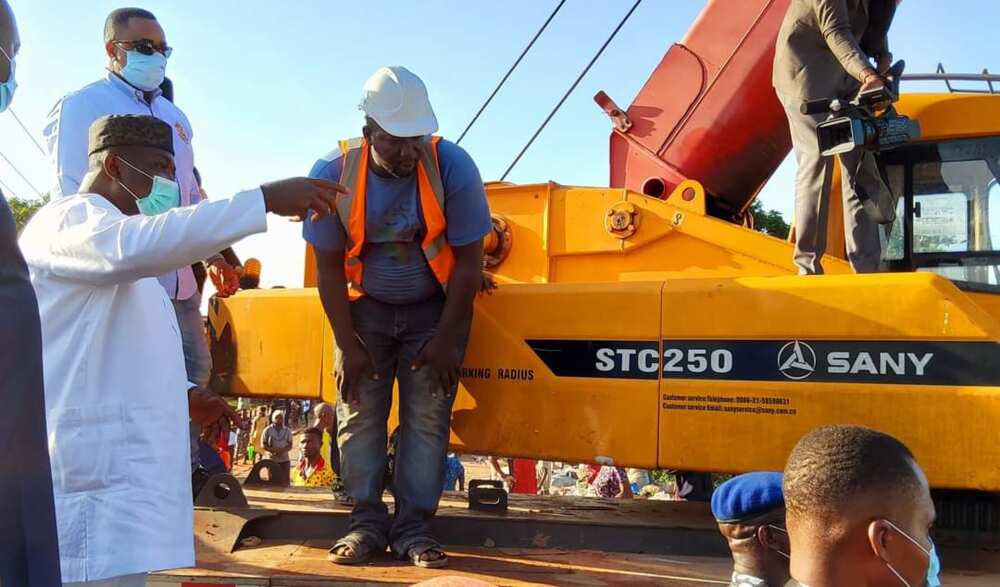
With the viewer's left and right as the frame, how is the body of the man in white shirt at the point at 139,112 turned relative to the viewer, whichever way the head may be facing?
facing the viewer and to the right of the viewer

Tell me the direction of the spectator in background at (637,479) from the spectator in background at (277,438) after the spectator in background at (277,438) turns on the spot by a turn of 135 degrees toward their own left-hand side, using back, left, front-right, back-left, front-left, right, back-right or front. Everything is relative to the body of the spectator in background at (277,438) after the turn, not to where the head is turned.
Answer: front-right

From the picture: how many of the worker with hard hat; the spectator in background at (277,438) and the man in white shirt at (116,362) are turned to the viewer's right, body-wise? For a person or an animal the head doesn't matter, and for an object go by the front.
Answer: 1

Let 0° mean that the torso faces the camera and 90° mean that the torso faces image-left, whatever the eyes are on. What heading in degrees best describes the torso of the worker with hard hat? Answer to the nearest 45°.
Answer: approximately 0°

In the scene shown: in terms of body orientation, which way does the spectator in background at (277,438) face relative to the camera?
toward the camera

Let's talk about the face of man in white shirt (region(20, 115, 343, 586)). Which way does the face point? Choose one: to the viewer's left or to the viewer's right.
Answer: to the viewer's right

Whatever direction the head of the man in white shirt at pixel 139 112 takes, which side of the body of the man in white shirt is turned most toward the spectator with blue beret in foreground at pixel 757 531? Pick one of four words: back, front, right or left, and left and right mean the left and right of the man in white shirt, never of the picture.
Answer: front

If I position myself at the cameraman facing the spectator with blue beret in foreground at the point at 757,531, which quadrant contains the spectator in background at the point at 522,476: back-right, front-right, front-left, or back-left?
back-right

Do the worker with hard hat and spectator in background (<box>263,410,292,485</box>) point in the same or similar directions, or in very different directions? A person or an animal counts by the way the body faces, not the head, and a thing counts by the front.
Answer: same or similar directions

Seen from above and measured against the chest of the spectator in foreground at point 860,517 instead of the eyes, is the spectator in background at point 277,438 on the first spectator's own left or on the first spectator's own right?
on the first spectator's own left
